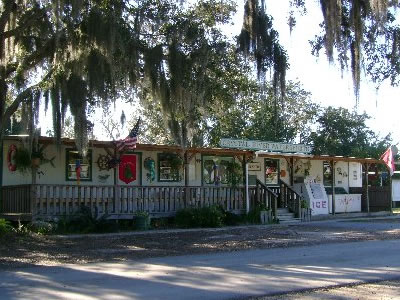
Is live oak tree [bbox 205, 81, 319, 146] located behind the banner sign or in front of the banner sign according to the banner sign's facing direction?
behind

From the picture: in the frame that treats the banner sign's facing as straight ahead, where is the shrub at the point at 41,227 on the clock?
The shrub is roughly at 1 o'clock from the banner sign.

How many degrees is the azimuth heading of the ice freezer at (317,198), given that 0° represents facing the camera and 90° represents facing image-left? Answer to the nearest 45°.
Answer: approximately 0°

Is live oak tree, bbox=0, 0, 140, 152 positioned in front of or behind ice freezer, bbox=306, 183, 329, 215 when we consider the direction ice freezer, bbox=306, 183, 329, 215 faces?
in front

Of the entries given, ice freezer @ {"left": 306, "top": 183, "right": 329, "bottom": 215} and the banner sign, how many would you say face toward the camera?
2

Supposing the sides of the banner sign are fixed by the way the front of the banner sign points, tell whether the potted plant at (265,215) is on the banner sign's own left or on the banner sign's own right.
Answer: on the banner sign's own left

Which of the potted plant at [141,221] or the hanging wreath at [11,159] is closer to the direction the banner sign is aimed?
the potted plant

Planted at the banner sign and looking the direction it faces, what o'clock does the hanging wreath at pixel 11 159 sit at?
The hanging wreath is roughly at 2 o'clock from the banner sign.
